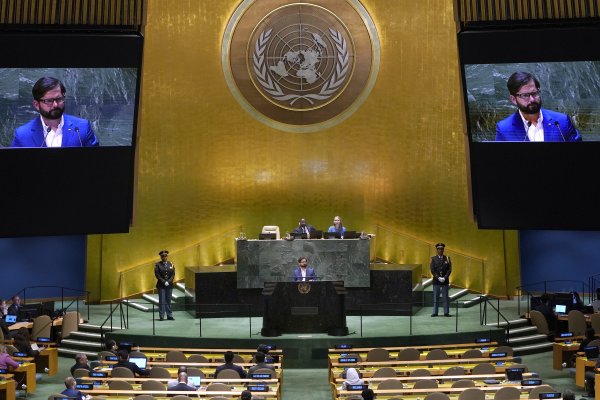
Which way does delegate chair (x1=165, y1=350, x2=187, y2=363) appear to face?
away from the camera

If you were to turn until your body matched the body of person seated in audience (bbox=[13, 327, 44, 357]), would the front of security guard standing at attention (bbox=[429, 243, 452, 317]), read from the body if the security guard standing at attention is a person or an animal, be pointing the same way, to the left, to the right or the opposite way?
the opposite way

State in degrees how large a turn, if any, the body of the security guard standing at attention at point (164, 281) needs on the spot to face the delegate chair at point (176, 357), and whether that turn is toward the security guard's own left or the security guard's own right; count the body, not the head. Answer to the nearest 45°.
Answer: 0° — they already face it

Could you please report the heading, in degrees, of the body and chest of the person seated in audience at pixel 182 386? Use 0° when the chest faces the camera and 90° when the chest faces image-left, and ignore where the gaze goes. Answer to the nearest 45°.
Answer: approximately 180°

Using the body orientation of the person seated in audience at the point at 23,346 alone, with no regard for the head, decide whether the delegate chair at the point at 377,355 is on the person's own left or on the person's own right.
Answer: on the person's own right

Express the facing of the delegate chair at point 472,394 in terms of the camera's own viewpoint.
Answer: facing away from the viewer

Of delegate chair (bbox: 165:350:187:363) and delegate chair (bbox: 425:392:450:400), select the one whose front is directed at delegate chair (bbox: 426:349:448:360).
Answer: delegate chair (bbox: 425:392:450:400)

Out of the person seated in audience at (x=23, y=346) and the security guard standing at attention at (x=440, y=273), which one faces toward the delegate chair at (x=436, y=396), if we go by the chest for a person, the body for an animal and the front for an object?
the security guard standing at attention

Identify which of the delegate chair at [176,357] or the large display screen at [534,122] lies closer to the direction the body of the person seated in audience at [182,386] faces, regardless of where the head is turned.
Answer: the delegate chair

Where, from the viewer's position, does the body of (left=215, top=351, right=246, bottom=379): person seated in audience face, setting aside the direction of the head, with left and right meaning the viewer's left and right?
facing away from the viewer

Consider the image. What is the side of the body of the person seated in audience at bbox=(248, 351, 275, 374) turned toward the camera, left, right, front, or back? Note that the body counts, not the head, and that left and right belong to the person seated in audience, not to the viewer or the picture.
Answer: back

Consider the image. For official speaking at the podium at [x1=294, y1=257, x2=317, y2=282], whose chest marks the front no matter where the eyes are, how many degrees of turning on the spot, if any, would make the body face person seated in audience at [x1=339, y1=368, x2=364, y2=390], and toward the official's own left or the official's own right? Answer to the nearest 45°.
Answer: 0° — they already face them

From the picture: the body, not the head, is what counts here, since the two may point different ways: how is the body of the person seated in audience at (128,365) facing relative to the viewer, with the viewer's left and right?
facing away from the viewer

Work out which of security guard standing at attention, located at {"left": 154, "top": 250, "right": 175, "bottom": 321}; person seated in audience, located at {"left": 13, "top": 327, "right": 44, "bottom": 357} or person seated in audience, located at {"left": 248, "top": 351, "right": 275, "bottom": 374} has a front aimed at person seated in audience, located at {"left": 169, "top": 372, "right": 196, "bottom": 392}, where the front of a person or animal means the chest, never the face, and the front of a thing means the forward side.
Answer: the security guard standing at attention
